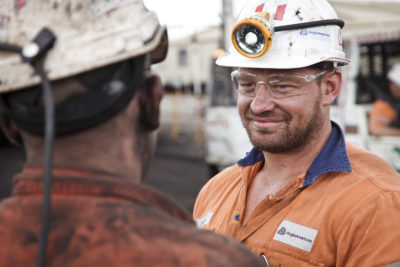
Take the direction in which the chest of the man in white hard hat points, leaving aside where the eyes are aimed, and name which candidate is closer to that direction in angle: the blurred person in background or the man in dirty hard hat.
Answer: the man in dirty hard hat

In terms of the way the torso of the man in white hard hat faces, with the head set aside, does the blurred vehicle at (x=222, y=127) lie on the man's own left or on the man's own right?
on the man's own right

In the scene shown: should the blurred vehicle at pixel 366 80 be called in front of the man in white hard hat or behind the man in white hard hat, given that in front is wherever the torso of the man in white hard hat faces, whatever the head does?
behind

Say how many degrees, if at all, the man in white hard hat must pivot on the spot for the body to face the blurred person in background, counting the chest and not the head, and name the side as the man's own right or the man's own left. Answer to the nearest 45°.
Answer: approximately 135° to the man's own right

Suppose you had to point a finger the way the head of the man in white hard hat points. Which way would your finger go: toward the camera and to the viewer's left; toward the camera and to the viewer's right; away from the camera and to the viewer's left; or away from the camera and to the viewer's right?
toward the camera and to the viewer's left

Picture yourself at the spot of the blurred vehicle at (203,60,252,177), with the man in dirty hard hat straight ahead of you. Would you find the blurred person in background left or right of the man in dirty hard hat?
left

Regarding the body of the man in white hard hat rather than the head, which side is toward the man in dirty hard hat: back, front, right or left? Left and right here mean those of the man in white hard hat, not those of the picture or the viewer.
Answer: front

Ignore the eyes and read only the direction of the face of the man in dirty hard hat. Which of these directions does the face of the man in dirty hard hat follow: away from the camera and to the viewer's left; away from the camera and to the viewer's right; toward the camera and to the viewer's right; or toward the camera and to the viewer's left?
away from the camera and to the viewer's right
